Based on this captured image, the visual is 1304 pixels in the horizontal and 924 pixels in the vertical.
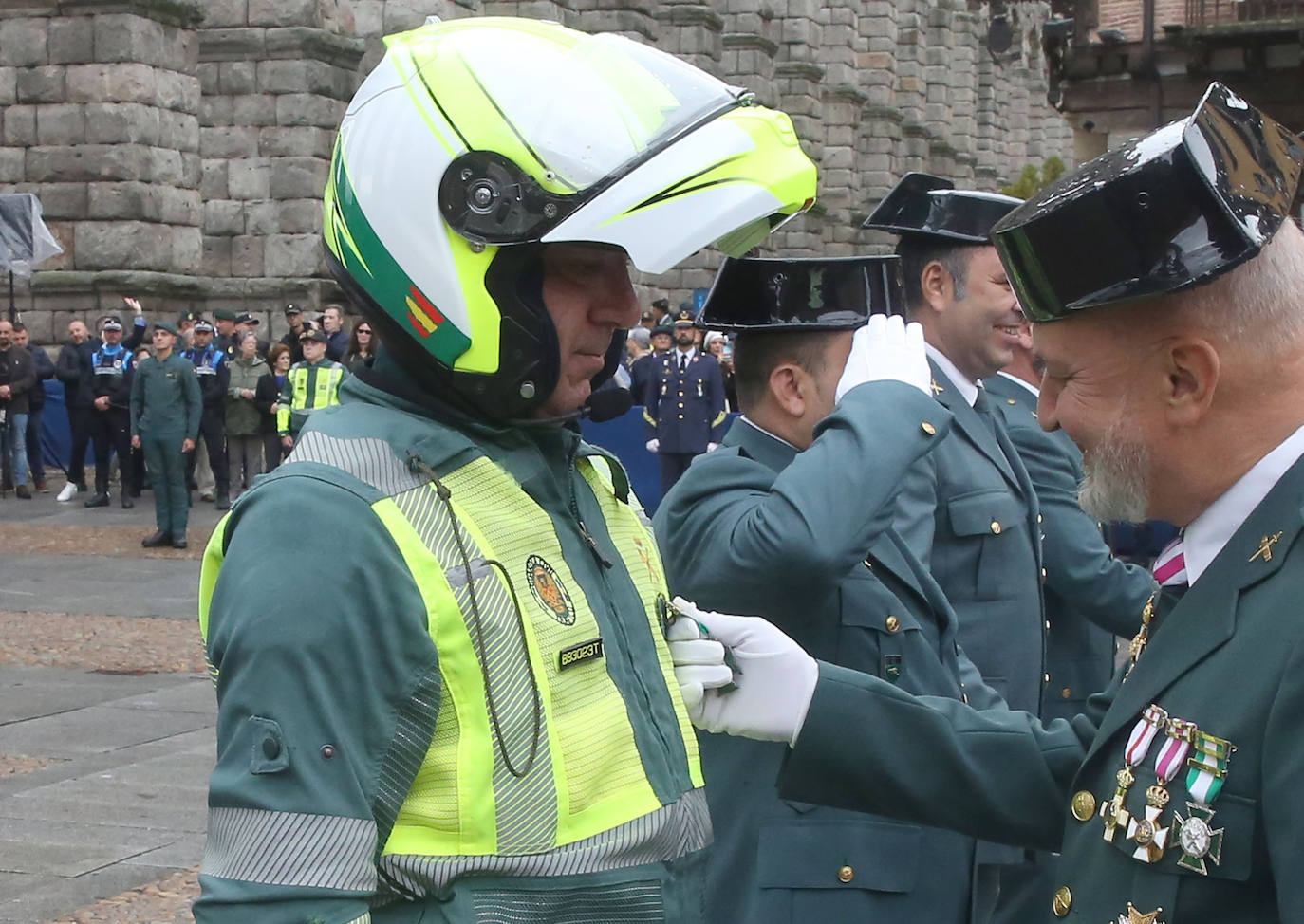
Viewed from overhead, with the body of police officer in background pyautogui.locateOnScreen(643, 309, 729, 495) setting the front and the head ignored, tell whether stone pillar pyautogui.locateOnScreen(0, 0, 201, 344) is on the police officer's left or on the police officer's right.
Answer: on the police officer's right

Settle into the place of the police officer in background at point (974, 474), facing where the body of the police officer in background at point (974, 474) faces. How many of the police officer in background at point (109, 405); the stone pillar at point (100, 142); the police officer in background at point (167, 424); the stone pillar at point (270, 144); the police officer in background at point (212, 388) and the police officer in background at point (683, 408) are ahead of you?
0

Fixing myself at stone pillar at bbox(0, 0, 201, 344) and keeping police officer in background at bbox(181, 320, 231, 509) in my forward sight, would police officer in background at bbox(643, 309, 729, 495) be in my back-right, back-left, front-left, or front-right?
front-left

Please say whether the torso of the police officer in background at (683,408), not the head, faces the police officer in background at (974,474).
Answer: yes

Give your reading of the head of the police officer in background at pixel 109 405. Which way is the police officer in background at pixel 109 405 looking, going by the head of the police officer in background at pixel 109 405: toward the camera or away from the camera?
toward the camera

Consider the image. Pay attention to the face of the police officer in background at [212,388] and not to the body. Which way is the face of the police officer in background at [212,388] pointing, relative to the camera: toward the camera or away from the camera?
toward the camera

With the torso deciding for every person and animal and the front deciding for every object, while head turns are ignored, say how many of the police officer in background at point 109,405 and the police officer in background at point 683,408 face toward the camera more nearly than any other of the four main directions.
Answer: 2

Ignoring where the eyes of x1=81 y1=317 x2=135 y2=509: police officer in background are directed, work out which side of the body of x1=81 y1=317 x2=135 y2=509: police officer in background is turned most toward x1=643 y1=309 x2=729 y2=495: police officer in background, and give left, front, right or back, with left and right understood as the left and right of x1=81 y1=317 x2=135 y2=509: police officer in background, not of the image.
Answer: left

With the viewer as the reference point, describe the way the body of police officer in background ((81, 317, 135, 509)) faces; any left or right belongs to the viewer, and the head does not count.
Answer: facing the viewer

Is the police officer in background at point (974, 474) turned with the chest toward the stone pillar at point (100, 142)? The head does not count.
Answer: no

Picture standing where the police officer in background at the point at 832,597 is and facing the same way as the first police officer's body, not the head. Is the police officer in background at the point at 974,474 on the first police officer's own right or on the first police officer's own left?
on the first police officer's own left

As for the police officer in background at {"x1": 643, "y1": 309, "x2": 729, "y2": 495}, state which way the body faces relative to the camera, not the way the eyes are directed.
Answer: toward the camera

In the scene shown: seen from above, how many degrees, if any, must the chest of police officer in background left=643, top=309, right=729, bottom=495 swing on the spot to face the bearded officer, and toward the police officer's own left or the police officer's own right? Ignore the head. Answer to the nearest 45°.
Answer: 0° — they already face them

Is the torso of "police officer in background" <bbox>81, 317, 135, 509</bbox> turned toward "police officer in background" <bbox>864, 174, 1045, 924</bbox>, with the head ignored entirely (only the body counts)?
yes
